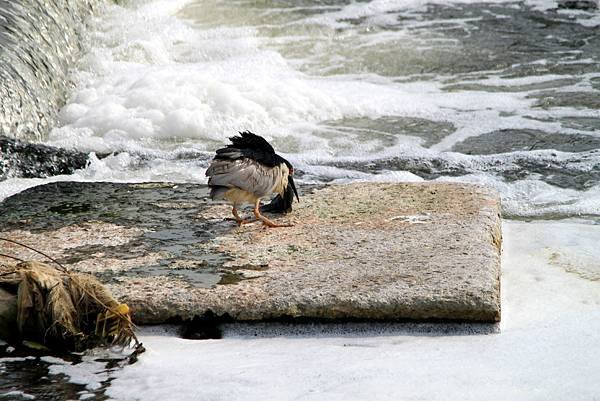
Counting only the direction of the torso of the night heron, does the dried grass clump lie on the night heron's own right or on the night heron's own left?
on the night heron's own right

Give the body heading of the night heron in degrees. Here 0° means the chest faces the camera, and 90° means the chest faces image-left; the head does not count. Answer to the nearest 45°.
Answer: approximately 270°

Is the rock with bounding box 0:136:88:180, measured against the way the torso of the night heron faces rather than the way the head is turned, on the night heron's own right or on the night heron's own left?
on the night heron's own left
